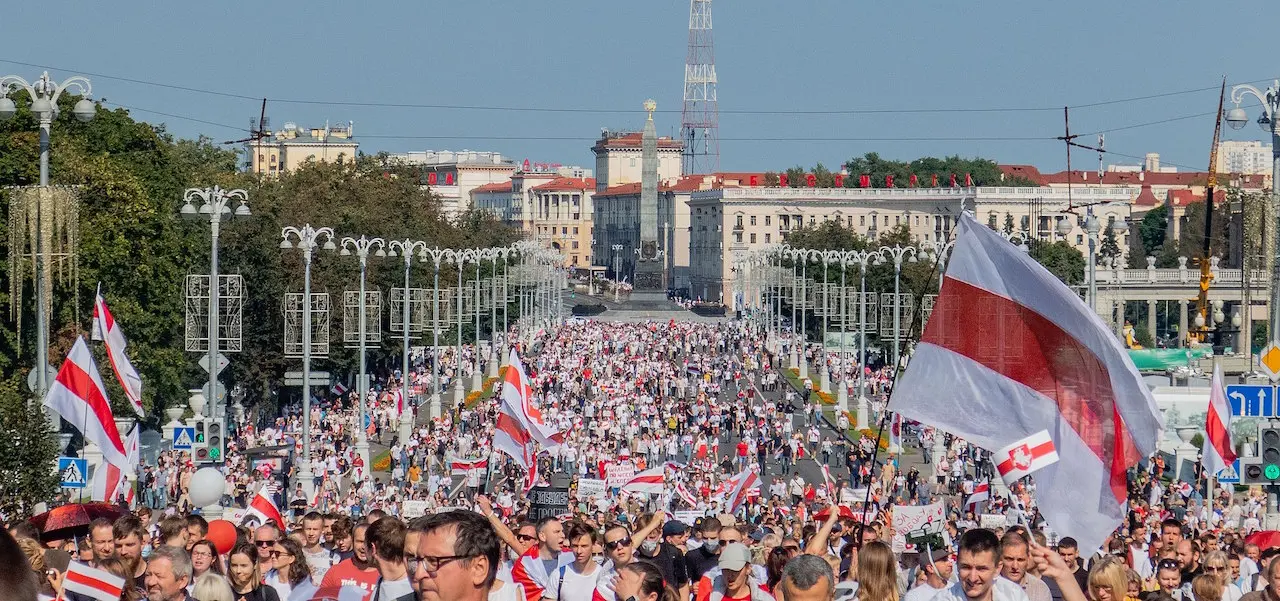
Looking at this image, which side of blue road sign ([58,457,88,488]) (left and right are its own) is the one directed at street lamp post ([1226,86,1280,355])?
left

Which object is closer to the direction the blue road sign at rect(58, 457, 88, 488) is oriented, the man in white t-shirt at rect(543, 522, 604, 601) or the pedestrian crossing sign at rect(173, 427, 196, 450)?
the man in white t-shirt

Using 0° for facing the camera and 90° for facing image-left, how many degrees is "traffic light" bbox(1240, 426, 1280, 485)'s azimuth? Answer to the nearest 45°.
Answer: approximately 0°

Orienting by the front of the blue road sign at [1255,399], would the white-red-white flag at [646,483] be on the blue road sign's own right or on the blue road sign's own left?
on the blue road sign's own right

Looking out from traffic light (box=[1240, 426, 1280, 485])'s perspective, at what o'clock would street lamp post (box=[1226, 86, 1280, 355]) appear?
The street lamp post is roughly at 6 o'clock from the traffic light.

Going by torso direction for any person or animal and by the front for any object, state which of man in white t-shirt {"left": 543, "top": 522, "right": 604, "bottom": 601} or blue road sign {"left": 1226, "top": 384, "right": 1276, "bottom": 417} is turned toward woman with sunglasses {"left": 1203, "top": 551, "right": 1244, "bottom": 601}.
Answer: the blue road sign

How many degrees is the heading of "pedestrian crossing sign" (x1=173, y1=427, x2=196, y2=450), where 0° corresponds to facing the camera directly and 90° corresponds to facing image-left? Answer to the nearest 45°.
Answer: approximately 0°
